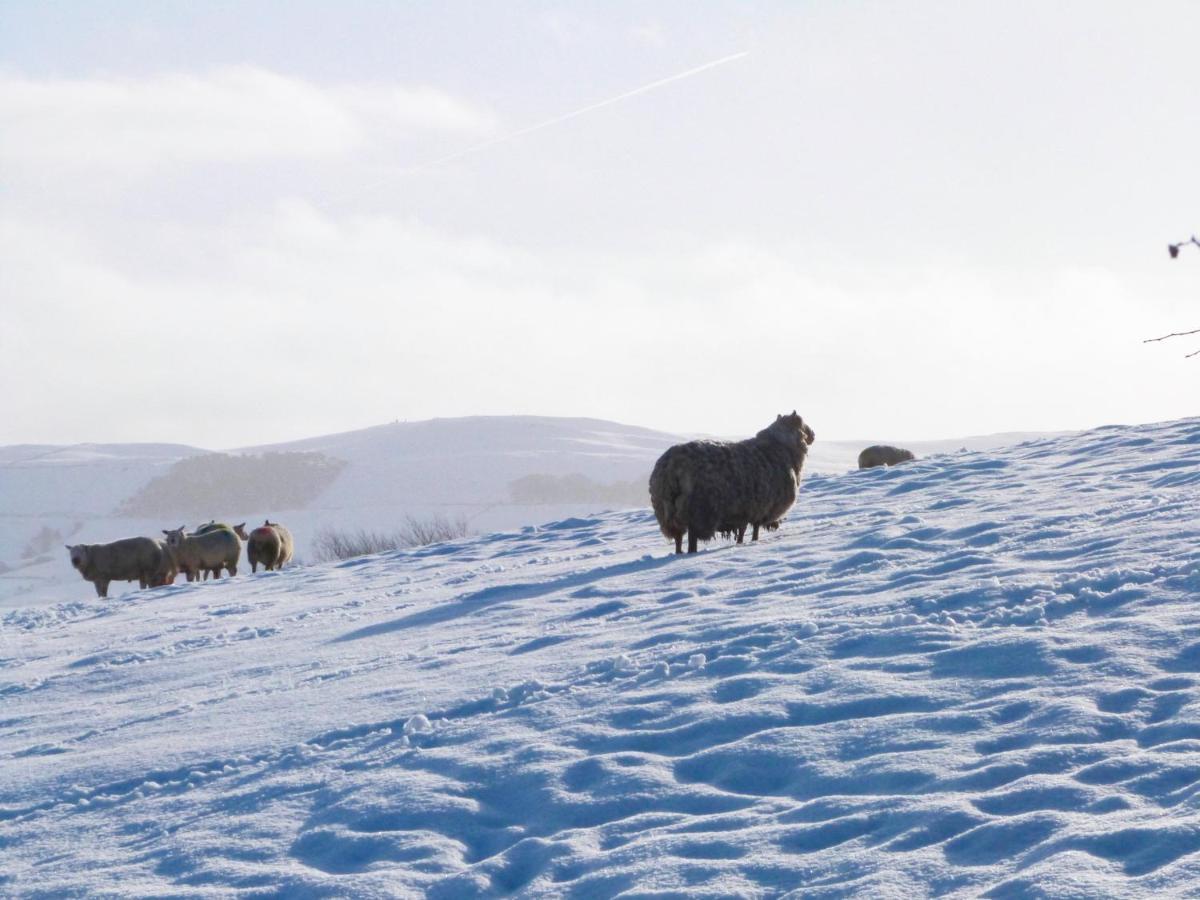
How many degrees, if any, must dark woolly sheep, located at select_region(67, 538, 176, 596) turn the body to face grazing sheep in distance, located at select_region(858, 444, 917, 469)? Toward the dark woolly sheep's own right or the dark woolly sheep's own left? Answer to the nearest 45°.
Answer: approximately 180°

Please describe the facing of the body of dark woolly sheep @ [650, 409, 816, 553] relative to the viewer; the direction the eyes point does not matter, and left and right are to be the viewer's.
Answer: facing away from the viewer and to the right of the viewer

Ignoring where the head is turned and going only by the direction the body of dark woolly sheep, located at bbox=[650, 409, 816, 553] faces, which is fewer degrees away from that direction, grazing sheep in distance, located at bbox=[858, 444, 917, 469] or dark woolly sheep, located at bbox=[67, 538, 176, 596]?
the grazing sheep in distance

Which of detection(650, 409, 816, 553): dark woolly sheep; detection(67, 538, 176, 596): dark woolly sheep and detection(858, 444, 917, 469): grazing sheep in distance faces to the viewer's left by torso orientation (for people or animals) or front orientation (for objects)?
detection(67, 538, 176, 596): dark woolly sheep

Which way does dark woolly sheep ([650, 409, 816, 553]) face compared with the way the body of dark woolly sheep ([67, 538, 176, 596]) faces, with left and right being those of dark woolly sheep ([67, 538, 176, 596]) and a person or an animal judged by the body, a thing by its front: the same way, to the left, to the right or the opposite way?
the opposite way

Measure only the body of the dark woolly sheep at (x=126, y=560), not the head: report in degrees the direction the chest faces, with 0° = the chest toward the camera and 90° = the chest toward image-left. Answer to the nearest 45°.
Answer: approximately 90°

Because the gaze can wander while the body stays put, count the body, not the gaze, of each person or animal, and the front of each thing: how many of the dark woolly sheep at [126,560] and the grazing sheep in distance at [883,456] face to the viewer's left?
1

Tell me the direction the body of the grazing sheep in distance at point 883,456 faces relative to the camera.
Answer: to the viewer's right

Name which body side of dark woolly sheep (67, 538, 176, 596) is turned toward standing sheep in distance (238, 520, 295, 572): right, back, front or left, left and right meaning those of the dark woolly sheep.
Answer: back

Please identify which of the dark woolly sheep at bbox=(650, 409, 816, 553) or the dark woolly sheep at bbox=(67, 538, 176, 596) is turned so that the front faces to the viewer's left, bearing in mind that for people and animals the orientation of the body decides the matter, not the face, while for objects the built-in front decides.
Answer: the dark woolly sheep at bbox=(67, 538, 176, 596)
